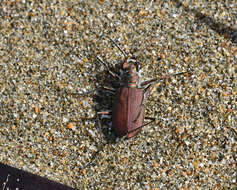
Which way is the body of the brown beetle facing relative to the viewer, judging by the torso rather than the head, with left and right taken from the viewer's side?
facing away from the viewer
